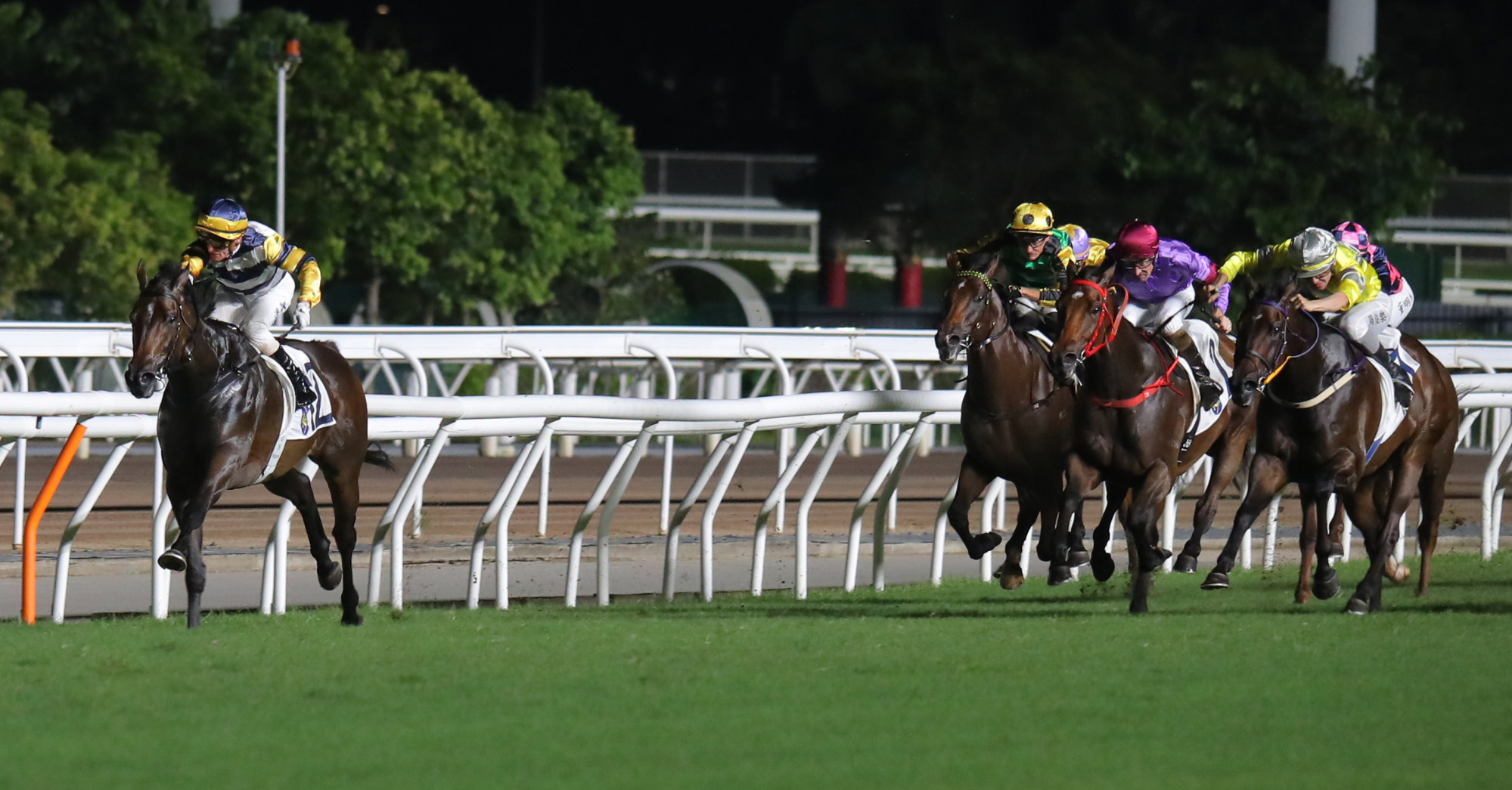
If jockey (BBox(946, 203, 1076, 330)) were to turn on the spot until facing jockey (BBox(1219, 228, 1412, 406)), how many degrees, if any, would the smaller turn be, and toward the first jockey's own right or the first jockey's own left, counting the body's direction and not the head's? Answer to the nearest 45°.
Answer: approximately 135° to the first jockey's own left

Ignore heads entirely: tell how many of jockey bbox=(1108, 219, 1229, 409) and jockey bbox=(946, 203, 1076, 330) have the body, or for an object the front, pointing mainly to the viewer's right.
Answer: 0

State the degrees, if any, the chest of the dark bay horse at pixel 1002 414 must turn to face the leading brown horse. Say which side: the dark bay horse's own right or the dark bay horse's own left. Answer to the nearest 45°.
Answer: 0° — it already faces it

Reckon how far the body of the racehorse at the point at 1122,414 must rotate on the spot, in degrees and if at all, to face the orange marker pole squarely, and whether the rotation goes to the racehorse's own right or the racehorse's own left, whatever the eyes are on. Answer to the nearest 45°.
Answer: approximately 45° to the racehorse's own right

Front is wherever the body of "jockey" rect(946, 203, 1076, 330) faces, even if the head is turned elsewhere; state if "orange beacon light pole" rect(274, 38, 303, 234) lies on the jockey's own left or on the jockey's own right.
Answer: on the jockey's own right

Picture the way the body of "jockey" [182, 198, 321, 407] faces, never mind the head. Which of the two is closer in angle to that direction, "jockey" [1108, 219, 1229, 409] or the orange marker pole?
the orange marker pole

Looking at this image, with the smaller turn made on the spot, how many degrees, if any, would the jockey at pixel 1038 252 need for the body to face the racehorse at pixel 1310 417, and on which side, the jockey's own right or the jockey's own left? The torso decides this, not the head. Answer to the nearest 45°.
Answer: approximately 90° to the jockey's own left

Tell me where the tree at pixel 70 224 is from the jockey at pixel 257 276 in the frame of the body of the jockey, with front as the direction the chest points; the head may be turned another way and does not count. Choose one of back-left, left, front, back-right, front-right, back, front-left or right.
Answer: back-right

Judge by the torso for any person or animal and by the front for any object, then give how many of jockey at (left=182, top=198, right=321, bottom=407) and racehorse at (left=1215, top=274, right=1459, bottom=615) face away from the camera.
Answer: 0

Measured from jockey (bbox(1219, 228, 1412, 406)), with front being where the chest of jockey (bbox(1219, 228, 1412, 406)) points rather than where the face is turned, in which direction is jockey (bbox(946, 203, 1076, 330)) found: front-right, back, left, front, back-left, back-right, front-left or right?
front-right

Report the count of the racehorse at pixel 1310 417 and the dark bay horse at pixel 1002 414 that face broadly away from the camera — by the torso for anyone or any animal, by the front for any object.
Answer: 0

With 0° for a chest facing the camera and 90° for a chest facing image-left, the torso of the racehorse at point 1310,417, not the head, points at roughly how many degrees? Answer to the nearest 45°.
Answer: approximately 45°
